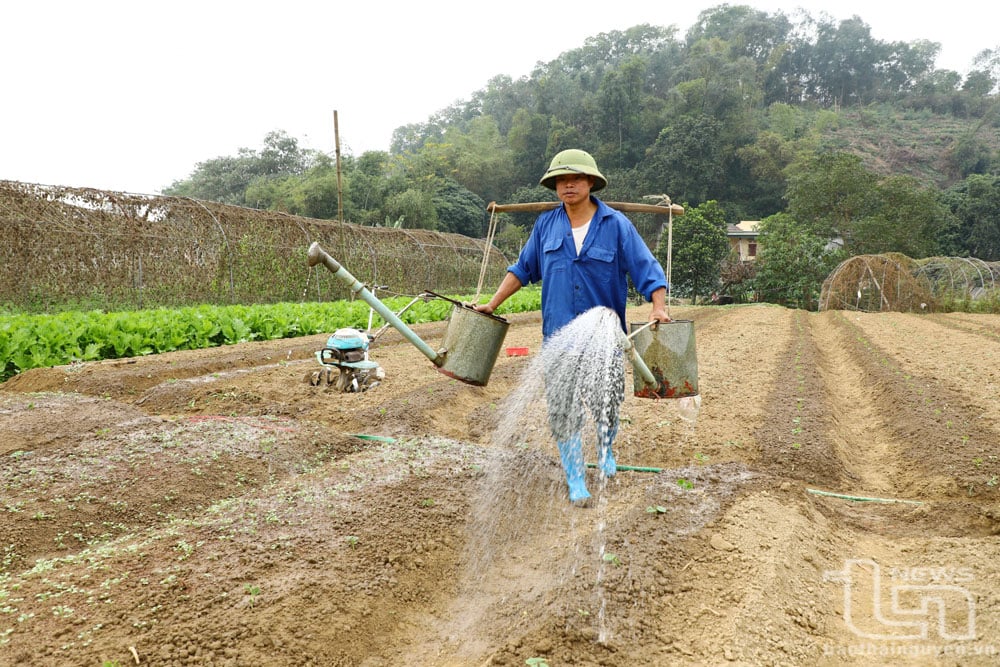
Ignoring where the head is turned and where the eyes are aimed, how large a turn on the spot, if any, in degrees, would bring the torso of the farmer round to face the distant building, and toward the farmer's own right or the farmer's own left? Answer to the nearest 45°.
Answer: approximately 180°

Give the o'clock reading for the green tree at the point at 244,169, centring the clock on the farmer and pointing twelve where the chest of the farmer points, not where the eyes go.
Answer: The green tree is roughly at 5 o'clock from the farmer.

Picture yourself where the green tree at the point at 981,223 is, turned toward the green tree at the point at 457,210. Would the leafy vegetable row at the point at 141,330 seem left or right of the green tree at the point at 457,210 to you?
left

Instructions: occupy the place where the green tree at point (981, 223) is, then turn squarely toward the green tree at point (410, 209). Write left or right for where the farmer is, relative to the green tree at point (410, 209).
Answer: left

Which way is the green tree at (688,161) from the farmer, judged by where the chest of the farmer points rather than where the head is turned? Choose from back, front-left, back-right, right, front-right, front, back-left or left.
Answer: back

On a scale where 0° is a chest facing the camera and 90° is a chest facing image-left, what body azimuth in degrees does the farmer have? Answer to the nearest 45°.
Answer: approximately 0°

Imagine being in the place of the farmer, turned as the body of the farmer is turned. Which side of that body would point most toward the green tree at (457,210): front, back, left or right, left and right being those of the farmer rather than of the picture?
back

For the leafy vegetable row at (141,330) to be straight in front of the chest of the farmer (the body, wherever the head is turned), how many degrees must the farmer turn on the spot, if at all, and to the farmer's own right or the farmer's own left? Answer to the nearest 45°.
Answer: approximately 135° to the farmer's own right

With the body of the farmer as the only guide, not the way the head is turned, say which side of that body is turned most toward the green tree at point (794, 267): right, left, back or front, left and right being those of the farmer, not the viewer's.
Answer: back

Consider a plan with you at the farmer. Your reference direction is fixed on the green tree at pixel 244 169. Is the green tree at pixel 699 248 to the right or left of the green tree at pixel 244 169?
right

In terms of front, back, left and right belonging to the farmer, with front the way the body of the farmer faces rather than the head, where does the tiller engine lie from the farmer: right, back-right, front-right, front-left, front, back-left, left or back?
right

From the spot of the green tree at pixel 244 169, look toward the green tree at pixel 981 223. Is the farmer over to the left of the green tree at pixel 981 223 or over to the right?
right
